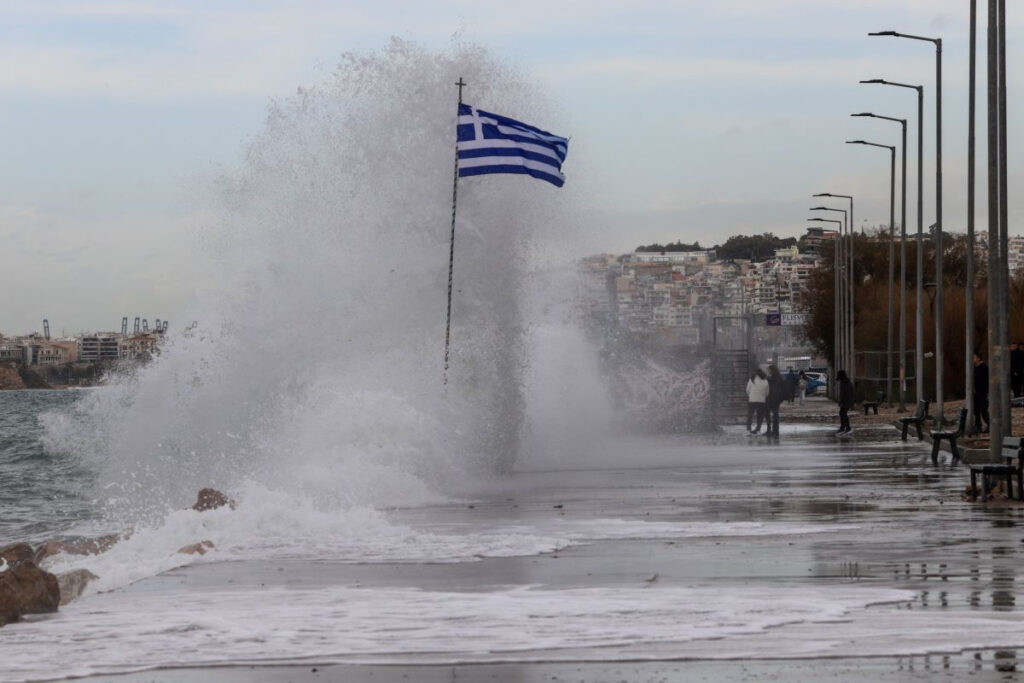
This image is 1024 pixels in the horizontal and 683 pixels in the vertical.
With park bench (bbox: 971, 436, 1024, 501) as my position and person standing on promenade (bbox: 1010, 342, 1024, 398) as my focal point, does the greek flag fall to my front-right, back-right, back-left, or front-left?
front-left

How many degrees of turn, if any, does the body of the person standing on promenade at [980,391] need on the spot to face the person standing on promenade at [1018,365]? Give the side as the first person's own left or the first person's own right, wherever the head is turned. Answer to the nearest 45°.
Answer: approximately 90° to the first person's own right

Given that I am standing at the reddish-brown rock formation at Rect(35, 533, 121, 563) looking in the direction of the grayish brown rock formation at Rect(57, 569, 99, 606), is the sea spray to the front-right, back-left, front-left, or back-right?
back-left

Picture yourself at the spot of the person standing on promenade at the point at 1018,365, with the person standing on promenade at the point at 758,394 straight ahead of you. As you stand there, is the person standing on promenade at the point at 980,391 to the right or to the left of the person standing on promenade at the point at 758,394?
left

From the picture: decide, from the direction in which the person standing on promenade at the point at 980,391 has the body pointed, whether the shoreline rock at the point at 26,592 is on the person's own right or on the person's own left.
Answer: on the person's own left

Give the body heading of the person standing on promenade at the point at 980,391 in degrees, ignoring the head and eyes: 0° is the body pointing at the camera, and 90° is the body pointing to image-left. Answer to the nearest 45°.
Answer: approximately 90°

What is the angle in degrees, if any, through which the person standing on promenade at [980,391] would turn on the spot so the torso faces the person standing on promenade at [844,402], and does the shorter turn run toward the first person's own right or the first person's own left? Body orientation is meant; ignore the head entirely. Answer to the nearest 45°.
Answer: approximately 45° to the first person's own right

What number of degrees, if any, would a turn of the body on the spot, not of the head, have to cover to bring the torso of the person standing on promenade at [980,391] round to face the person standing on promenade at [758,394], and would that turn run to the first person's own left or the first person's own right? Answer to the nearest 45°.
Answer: approximately 45° to the first person's own right

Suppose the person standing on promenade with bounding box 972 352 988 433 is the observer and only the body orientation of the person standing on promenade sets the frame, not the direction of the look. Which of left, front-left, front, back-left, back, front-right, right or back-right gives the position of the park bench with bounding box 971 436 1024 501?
left

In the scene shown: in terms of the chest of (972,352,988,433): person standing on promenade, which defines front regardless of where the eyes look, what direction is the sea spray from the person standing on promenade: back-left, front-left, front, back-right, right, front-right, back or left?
front-left

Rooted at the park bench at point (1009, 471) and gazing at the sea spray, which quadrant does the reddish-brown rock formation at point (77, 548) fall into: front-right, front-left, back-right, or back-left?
front-left

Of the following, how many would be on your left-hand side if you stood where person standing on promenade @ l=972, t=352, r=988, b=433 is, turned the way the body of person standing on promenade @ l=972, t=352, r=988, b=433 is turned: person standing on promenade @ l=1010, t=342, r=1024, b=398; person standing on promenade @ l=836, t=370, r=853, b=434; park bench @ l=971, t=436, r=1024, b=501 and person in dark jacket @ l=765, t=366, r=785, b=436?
1

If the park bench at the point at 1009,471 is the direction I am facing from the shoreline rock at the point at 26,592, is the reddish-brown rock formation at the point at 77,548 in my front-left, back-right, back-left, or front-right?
front-left
